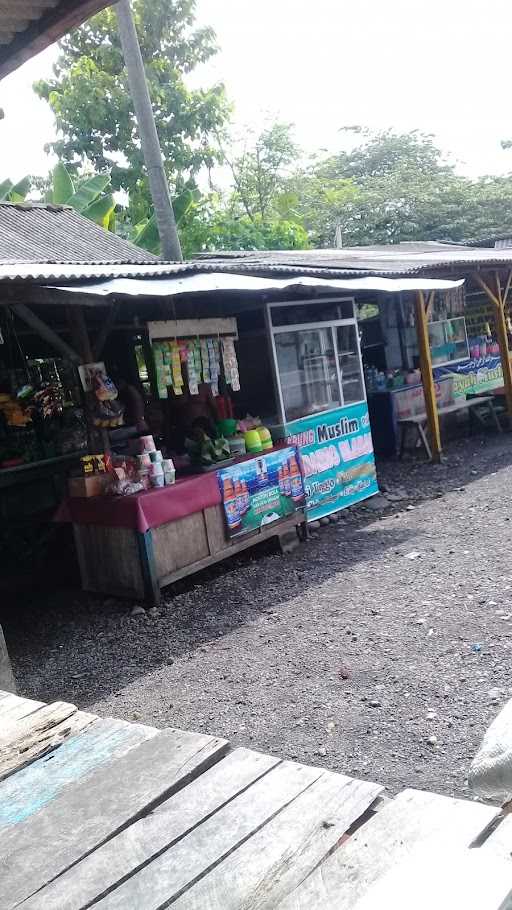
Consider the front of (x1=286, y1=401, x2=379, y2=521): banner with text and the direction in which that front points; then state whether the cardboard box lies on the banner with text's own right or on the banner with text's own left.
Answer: on the banner with text's own right

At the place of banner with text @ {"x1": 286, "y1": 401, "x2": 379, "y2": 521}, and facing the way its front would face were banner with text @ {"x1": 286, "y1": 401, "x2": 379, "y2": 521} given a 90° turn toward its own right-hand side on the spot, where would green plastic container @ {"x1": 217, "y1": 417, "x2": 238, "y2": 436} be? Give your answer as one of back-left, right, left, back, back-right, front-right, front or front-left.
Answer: front

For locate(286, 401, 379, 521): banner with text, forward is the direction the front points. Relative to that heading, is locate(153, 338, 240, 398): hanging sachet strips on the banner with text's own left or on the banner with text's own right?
on the banner with text's own right

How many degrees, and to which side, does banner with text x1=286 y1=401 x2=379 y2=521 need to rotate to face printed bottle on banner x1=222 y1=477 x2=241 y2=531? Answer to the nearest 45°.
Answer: approximately 90° to its right

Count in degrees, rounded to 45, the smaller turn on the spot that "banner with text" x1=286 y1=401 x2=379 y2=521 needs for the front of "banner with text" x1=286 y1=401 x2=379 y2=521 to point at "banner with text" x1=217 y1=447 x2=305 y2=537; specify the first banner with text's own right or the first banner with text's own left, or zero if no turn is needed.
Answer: approximately 90° to the first banner with text's own right

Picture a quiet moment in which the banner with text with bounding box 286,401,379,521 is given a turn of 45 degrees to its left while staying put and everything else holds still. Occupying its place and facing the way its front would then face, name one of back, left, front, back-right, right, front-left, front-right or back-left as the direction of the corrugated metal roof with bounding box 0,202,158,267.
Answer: back-left

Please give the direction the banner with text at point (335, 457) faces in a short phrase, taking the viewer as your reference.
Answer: facing the viewer and to the right of the viewer

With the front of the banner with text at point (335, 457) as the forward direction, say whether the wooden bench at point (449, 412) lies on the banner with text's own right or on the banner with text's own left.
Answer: on the banner with text's own left

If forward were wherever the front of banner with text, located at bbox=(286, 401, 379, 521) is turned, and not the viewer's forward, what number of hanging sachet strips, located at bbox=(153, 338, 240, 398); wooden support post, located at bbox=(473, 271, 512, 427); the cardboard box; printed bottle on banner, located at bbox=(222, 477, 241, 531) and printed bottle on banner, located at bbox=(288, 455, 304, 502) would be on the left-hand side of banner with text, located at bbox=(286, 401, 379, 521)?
1
